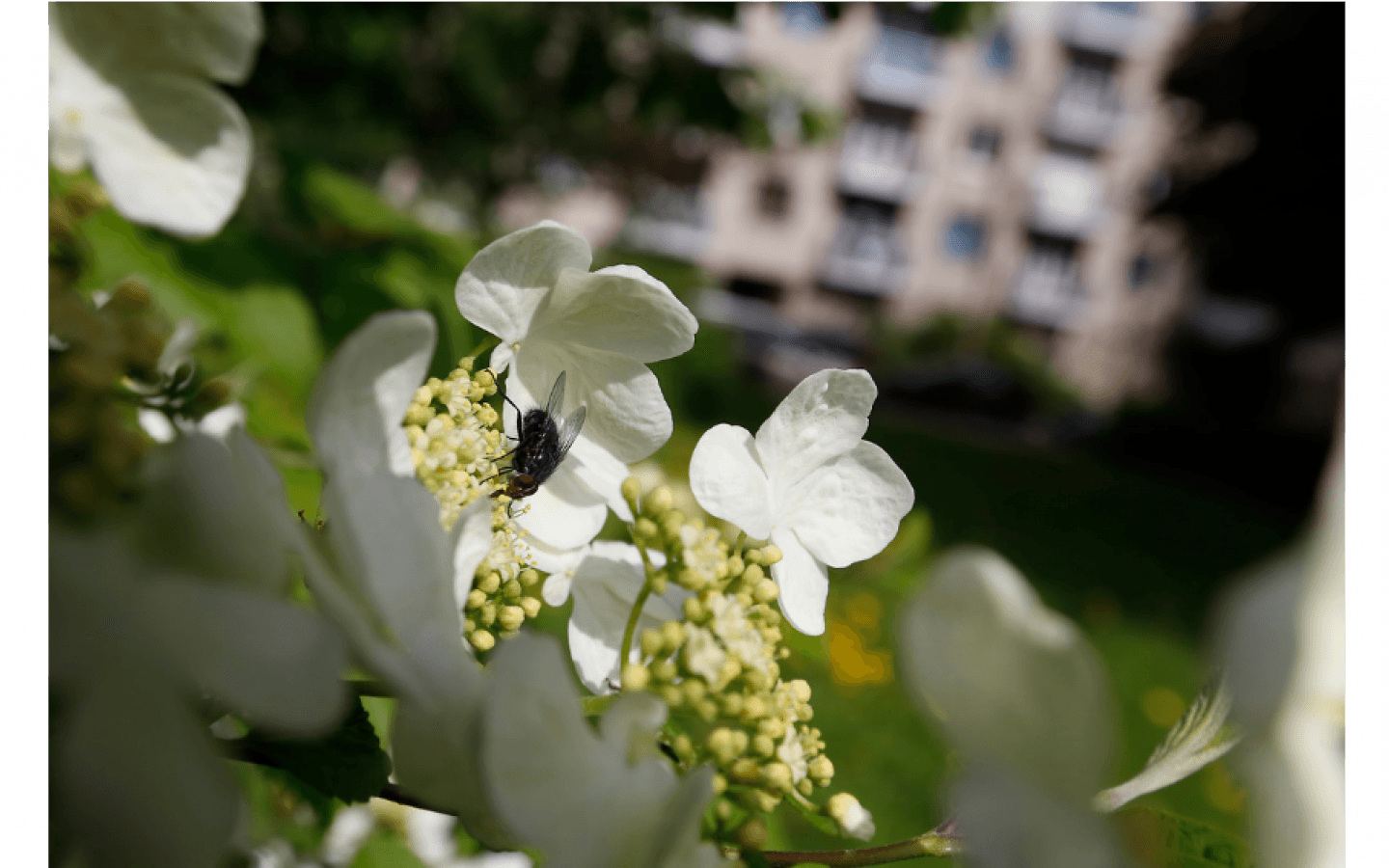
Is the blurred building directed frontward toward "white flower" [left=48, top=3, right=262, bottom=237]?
yes

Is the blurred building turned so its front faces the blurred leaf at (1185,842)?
yes

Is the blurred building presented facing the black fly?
yes

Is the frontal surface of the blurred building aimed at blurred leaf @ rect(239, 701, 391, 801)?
yes

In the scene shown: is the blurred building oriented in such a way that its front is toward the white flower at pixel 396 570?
yes

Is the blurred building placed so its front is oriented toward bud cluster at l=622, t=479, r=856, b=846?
yes

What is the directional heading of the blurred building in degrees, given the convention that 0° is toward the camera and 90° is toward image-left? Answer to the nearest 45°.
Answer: approximately 0°

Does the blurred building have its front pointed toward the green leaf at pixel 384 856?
yes

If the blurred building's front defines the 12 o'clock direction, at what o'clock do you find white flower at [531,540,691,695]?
The white flower is roughly at 12 o'clock from the blurred building.
